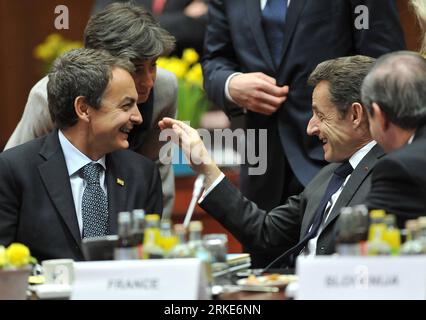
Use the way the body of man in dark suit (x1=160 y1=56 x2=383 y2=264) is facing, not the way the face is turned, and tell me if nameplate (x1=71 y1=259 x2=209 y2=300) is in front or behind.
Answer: in front

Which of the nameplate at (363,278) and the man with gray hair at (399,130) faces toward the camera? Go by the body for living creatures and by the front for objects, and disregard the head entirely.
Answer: the nameplate

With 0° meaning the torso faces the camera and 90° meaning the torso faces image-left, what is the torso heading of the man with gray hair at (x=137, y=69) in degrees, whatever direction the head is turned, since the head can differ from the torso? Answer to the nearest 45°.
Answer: approximately 315°

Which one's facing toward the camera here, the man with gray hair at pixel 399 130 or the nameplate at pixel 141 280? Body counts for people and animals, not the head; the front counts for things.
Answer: the nameplate

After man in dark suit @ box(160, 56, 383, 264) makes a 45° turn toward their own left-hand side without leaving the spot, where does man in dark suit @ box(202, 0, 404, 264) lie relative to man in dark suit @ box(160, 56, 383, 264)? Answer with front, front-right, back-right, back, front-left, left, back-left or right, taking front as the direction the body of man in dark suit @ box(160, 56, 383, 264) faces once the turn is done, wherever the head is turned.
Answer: back

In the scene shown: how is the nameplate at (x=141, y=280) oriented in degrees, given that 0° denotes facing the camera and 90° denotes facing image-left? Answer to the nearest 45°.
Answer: approximately 0°

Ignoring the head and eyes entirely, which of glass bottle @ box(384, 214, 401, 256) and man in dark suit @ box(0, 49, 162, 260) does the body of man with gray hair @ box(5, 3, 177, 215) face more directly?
the glass bottle

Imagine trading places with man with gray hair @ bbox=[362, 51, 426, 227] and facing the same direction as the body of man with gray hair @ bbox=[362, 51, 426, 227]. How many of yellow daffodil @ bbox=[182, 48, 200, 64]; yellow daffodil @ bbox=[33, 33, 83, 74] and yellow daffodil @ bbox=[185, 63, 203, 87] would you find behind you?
0

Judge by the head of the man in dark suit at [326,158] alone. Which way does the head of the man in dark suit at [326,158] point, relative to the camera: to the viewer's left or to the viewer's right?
to the viewer's left

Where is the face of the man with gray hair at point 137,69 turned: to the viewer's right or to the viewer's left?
to the viewer's right

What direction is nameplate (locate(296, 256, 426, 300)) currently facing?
toward the camera

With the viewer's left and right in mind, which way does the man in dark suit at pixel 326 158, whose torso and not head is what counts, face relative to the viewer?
facing the viewer and to the left of the viewer

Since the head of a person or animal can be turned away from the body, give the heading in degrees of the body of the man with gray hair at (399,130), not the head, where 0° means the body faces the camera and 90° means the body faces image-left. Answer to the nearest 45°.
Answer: approximately 135°

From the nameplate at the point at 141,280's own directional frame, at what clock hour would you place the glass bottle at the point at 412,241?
The glass bottle is roughly at 9 o'clock from the nameplate.

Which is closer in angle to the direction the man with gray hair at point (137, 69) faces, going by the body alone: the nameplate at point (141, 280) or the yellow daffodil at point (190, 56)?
the nameplate
